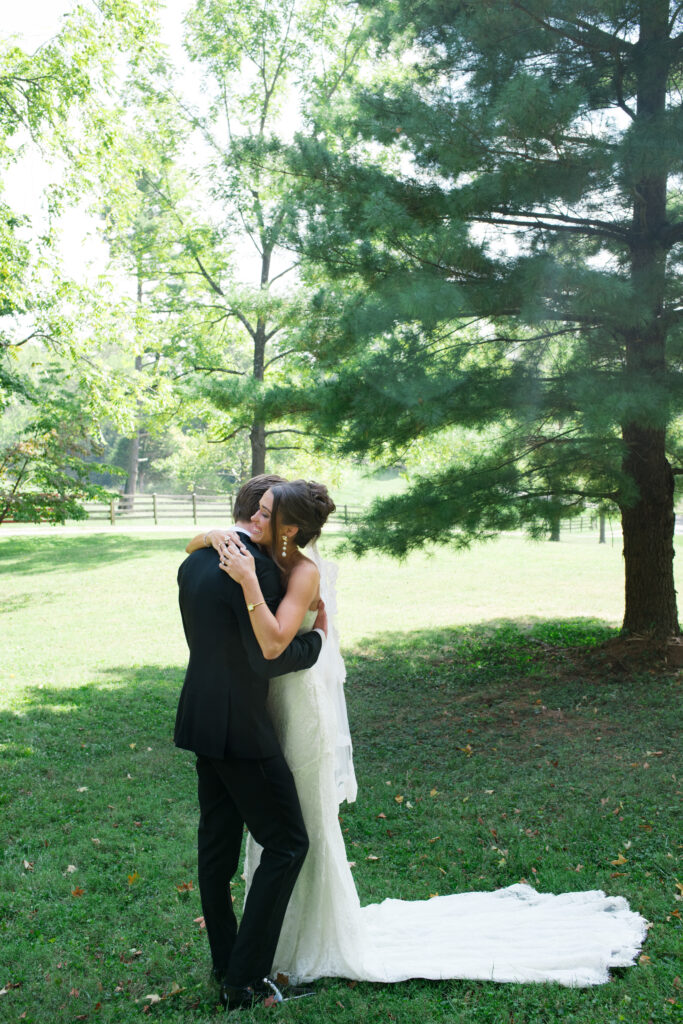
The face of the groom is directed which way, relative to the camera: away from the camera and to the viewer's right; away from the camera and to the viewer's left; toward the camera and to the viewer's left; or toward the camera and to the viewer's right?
away from the camera and to the viewer's right

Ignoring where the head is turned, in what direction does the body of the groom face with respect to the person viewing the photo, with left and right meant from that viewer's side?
facing away from the viewer and to the right of the viewer

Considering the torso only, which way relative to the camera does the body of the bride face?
to the viewer's left

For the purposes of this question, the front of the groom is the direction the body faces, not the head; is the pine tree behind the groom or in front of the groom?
in front
